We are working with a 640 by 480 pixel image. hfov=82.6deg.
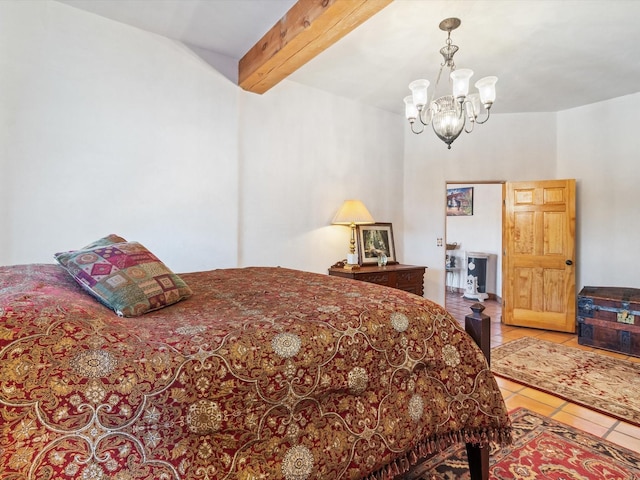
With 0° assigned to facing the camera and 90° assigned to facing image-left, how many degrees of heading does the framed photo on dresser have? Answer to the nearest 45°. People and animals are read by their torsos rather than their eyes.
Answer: approximately 0°

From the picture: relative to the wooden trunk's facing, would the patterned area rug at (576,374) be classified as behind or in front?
in front

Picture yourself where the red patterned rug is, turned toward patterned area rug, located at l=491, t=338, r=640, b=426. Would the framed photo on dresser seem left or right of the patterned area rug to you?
left

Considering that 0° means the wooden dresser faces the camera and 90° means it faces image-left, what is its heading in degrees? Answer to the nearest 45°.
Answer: approximately 315°

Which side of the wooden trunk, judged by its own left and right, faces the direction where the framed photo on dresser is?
front

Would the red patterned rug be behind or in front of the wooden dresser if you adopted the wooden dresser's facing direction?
in front

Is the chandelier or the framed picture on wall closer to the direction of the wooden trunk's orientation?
the chandelier

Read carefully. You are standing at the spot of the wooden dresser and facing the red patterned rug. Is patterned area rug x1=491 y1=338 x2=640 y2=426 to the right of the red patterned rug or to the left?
left

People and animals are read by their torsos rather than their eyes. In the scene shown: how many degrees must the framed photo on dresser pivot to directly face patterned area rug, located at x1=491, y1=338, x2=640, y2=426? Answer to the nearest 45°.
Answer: approximately 45° to its left

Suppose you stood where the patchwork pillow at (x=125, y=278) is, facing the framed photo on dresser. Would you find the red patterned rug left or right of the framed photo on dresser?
right

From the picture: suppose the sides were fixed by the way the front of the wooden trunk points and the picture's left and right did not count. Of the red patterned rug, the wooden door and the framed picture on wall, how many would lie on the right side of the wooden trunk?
2

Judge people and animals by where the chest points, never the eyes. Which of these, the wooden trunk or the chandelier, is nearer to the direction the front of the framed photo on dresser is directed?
the chandelier

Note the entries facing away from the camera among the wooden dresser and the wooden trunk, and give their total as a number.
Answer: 0

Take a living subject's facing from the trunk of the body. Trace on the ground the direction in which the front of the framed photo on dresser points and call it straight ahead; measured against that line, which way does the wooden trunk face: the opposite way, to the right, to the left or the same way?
to the right
